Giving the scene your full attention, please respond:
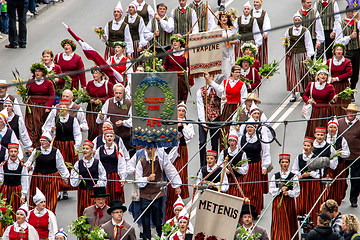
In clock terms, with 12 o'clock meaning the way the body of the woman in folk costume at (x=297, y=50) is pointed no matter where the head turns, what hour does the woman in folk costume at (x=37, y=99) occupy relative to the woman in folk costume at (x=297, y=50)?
the woman in folk costume at (x=37, y=99) is roughly at 2 o'clock from the woman in folk costume at (x=297, y=50).

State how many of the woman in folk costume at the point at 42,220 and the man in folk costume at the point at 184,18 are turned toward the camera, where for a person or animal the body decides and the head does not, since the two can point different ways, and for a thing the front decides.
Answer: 2
